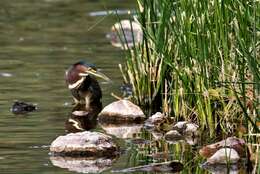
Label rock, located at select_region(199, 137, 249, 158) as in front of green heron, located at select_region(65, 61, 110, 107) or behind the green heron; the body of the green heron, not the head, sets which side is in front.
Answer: in front

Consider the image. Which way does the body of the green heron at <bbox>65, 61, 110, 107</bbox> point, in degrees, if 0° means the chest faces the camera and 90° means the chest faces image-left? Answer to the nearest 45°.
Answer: approximately 315°

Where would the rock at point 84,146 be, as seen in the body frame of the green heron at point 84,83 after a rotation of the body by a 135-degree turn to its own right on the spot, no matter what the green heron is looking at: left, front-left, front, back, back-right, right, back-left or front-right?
left

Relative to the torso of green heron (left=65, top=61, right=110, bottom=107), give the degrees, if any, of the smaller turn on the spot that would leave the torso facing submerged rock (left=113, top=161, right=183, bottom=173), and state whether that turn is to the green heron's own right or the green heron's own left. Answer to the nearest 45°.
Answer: approximately 45° to the green heron's own left
